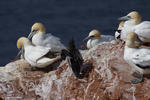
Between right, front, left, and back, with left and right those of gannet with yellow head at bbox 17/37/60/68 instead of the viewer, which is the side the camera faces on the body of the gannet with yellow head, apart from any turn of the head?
left

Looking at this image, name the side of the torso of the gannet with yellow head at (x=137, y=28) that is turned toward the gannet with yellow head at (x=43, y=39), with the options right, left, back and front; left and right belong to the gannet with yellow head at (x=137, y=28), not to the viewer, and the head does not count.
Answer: front

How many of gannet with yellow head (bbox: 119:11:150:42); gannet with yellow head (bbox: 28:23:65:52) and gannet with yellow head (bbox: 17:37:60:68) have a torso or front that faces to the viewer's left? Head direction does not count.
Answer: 3

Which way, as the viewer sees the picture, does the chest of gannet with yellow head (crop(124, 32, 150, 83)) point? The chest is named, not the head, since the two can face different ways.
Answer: to the viewer's left

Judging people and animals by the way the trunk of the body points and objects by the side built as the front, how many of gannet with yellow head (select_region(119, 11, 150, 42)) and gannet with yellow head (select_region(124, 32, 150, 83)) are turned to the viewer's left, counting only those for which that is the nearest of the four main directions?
2

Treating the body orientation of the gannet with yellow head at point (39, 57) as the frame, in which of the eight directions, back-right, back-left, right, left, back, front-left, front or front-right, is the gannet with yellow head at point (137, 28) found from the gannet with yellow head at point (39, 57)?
back

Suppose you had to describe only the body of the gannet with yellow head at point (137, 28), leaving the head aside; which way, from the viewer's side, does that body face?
to the viewer's left

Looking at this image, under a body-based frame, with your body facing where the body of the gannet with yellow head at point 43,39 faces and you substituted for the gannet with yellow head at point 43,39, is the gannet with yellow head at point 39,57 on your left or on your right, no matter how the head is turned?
on your left

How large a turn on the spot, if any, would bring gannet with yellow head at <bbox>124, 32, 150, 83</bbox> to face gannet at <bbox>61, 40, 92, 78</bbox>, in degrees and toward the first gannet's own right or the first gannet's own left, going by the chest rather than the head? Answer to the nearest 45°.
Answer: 0° — it already faces it

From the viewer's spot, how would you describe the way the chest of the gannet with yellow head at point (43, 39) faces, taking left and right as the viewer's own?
facing to the left of the viewer

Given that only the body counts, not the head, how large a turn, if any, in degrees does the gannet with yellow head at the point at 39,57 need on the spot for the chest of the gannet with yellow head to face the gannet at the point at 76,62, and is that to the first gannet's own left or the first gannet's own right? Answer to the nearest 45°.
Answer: approximately 135° to the first gannet's own left
